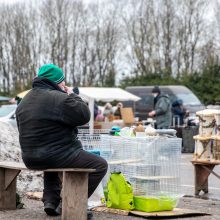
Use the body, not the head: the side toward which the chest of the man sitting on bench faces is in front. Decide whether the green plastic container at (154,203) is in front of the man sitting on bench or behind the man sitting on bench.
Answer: in front

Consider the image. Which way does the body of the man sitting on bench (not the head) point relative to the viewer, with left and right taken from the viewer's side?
facing away from the viewer and to the right of the viewer

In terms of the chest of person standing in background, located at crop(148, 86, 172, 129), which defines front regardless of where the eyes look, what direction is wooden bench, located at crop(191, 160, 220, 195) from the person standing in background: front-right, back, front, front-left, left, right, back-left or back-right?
left

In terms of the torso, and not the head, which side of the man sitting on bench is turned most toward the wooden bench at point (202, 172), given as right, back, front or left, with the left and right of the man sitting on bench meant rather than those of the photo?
front

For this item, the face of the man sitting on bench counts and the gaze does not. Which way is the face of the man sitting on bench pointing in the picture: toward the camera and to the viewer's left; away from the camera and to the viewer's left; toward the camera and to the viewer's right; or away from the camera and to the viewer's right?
away from the camera and to the viewer's right

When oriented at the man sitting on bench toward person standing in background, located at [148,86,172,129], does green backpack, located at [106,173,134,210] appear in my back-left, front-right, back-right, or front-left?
front-right

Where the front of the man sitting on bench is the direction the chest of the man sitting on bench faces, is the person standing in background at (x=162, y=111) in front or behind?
in front
